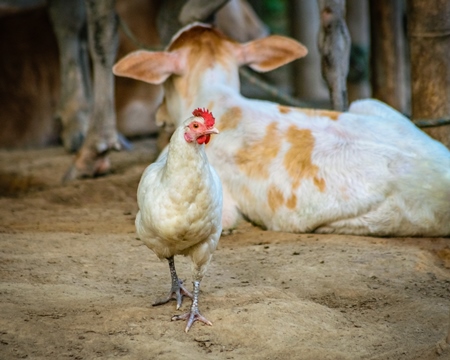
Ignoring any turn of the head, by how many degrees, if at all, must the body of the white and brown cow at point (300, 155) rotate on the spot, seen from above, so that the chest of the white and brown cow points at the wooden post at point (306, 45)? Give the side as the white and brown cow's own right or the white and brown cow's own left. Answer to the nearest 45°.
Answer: approximately 45° to the white and brown cow's own right

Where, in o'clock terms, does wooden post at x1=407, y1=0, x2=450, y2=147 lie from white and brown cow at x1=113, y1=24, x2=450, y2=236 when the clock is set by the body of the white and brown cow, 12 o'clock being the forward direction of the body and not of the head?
The wooden post is roughly at 3 o'clock from the white and brown cow.

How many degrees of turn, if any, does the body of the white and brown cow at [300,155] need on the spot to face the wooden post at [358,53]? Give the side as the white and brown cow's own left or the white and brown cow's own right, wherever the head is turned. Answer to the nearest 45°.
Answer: approximately 45° to the white and brown cow's own right

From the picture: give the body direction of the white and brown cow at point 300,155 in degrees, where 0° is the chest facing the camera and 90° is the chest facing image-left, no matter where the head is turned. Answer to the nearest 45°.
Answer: approximately 135°
